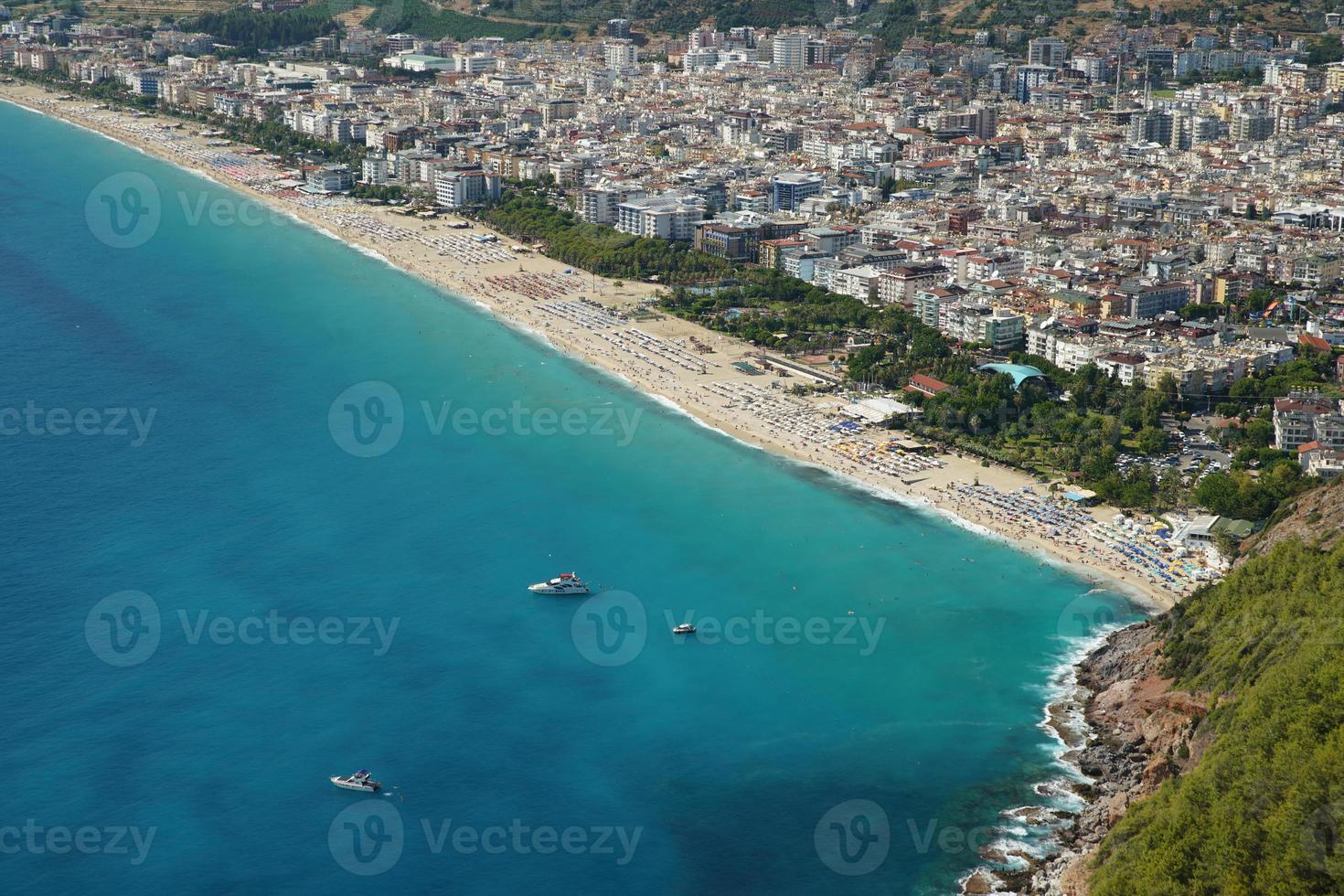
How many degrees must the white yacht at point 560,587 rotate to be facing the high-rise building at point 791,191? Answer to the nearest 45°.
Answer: approximately 90° to its right

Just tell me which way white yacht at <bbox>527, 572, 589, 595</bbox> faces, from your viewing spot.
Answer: facing to the left of the viewer

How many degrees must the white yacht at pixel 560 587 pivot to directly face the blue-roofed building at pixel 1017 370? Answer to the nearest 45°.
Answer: approximately 135° to its right

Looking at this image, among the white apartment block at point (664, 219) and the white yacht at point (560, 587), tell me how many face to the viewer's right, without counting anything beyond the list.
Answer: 0

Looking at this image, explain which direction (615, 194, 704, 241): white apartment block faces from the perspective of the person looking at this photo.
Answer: facing the viewer and to the left of the viewer

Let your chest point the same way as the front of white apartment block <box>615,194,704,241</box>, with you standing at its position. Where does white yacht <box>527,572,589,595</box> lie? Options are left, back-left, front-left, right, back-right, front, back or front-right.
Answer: front-left

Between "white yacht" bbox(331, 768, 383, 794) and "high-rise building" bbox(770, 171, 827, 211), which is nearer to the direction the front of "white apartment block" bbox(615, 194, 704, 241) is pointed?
the white yacht

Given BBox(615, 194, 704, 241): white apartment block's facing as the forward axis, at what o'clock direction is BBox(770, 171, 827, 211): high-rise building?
The high-rise building is roughly at 6 o'clock from the white apartment block.

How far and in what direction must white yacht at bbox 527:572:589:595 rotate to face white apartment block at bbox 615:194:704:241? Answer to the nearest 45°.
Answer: approximately 90° to its right
